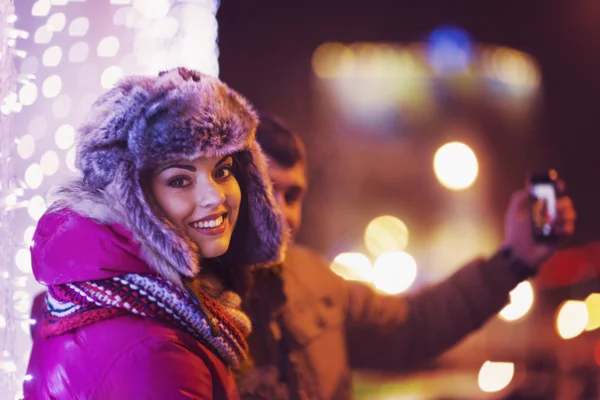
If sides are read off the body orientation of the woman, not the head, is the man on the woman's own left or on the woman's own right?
on the woman's own left
